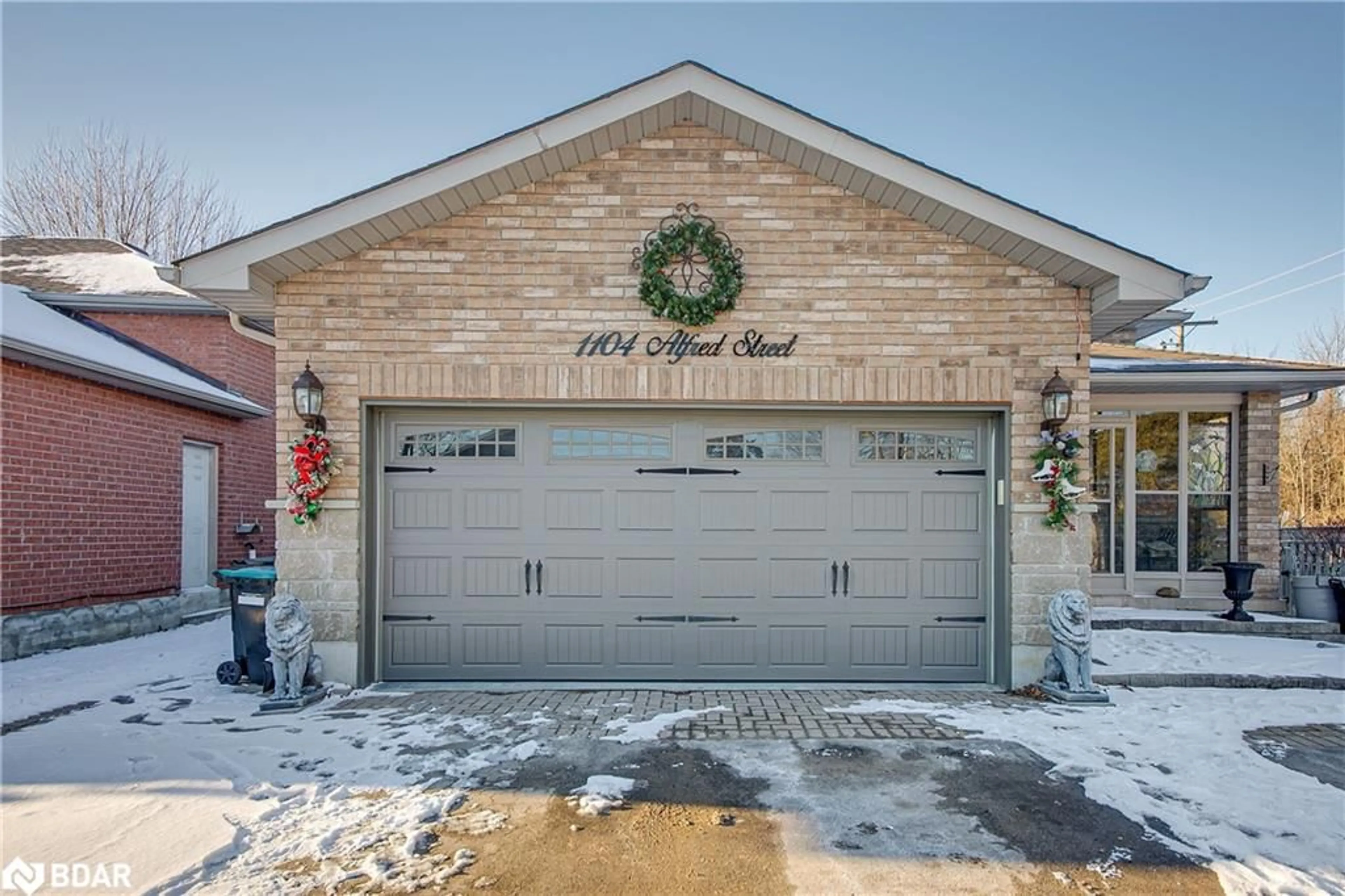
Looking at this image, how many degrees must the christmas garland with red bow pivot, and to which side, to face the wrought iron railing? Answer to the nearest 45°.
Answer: approximately 90° to its left

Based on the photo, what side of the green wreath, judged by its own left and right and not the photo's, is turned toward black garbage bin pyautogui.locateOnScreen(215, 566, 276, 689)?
right

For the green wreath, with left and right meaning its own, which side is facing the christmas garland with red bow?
right

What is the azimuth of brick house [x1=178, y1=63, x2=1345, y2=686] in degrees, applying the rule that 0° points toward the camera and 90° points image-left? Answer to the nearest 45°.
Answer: approximately 0°

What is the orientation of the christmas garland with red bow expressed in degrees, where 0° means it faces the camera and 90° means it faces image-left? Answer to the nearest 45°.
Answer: approximately 0°

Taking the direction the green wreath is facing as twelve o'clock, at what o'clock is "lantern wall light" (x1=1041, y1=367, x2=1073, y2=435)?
The lantern wall light is roughly at 9 o'clock from the green wreath.

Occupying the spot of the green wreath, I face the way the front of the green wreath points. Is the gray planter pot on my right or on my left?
on my left

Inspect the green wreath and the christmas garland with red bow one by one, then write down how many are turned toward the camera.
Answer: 2
